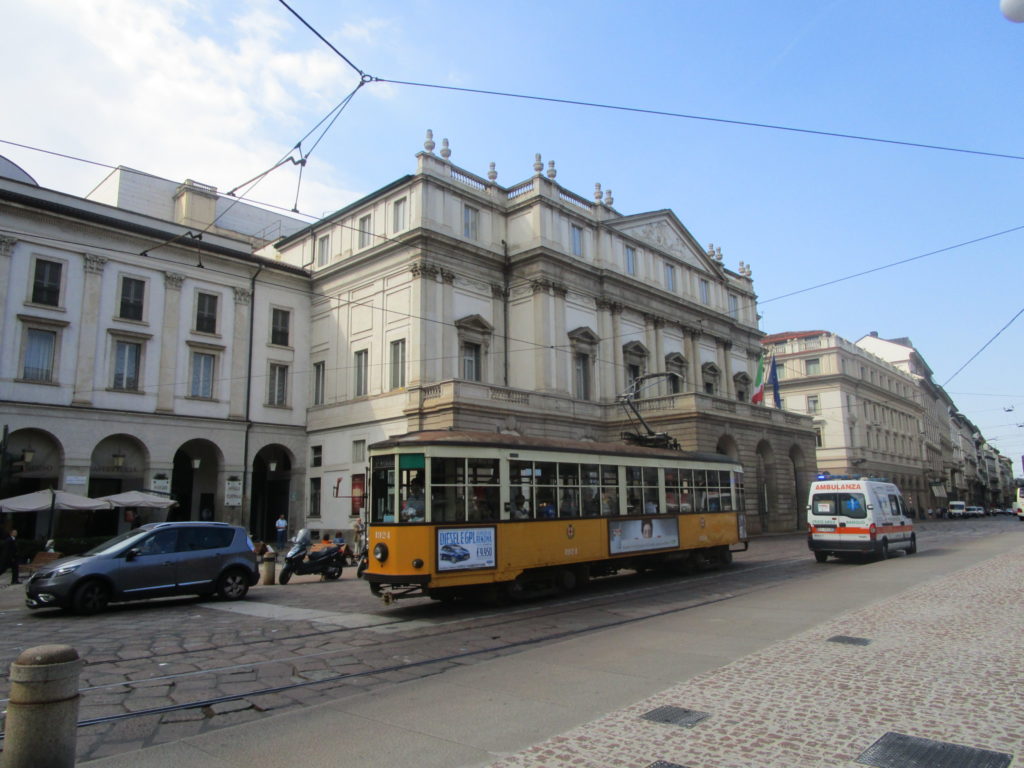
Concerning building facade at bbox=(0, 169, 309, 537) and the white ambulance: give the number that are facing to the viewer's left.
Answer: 0

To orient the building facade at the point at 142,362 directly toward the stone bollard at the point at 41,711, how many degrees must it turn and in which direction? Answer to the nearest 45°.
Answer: approximately 45° to its right

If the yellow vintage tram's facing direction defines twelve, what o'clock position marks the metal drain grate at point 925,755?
The metal drain grate is roughly at 10 o'clock from the yellow vintage tram.

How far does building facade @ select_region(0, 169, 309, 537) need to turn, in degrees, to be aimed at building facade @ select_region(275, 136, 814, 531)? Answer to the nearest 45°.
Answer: approximately 45° to its left

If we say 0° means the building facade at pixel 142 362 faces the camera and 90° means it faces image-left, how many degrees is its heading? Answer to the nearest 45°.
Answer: approximately 315°

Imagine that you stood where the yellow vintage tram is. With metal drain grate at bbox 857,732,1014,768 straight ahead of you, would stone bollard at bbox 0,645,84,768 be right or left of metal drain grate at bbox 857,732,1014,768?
right

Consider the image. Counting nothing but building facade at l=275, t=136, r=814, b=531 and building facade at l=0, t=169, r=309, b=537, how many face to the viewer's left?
0

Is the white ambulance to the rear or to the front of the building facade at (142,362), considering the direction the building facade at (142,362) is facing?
to the front

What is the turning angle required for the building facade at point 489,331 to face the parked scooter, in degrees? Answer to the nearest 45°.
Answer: approximately 45° to its right

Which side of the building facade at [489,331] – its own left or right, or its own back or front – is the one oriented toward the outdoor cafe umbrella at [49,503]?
right

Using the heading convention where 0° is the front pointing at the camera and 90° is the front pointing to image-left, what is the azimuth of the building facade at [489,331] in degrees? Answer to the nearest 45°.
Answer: approximately 315°
